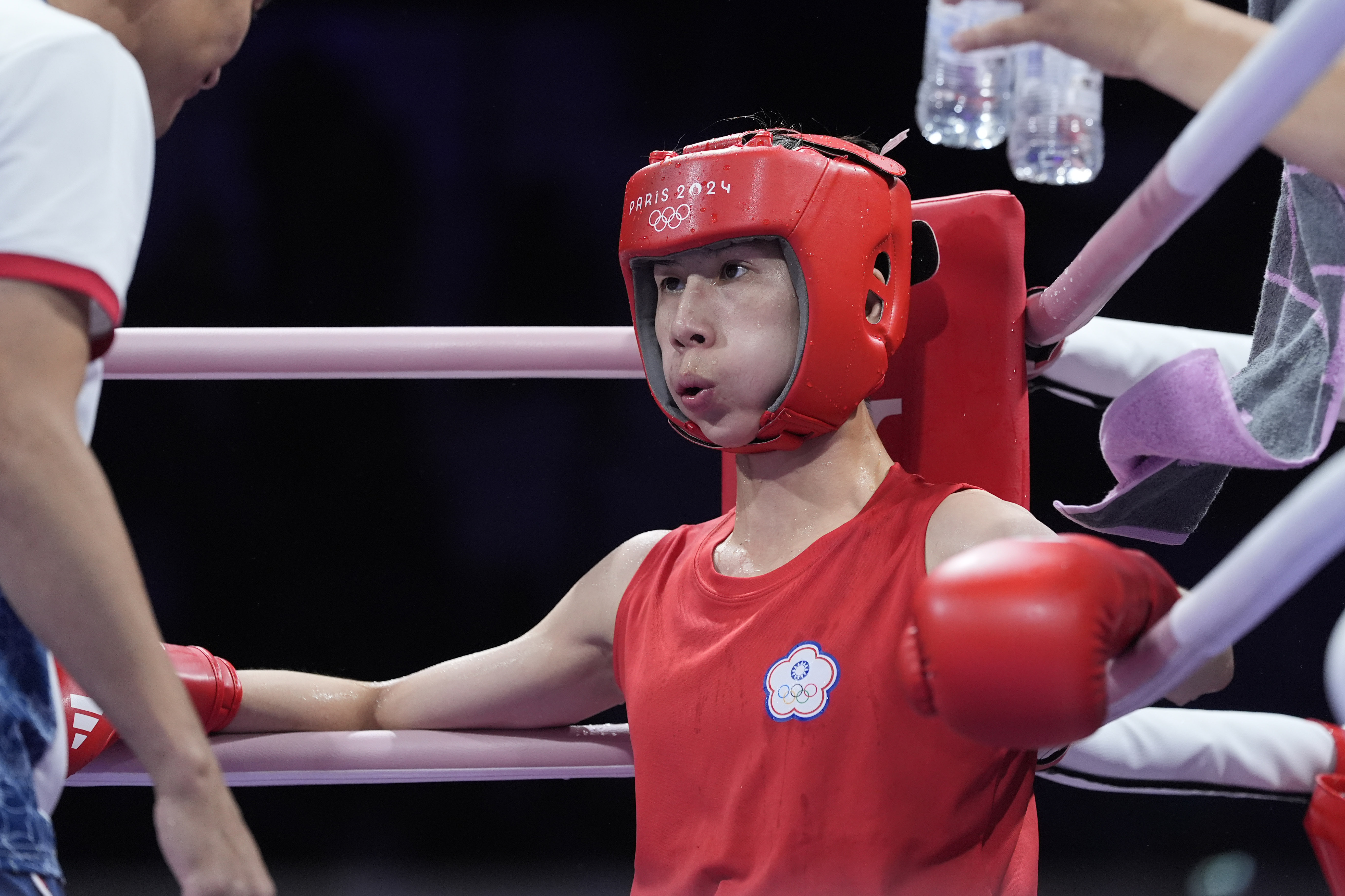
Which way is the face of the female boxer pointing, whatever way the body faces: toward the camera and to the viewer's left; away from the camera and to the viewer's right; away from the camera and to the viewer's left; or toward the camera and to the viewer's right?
toward the camera and to the viewer's left

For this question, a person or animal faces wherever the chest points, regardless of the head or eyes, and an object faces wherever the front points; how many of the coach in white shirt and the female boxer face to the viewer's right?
1

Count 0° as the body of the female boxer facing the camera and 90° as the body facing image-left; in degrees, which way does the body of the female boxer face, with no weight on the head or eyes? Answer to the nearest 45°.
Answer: approximately 45°

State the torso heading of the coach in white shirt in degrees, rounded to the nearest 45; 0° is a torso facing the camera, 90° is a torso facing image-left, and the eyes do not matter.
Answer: approximately 270°

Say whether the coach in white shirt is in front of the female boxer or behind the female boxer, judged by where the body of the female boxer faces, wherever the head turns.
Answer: in front
